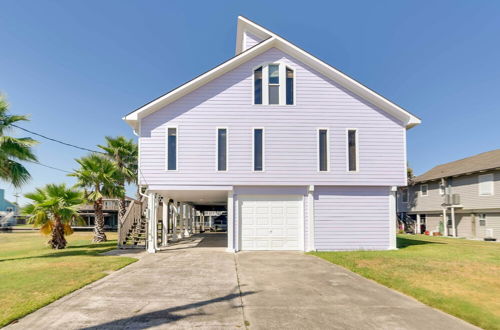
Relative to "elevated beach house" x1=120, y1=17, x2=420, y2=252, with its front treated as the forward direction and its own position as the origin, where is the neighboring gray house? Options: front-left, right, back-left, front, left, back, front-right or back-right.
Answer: back-left

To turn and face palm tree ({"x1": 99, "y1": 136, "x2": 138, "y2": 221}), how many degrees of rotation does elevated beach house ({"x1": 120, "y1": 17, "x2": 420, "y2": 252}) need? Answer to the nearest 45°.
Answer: approximately 135° to its right

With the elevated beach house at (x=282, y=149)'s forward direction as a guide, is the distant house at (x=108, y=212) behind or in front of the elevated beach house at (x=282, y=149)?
behind

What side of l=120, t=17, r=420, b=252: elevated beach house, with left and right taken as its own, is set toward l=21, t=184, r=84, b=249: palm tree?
right

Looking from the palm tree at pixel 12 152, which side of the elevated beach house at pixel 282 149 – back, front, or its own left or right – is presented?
right

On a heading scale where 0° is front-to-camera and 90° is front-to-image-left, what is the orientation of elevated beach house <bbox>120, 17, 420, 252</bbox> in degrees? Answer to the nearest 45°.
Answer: approximately 0°
